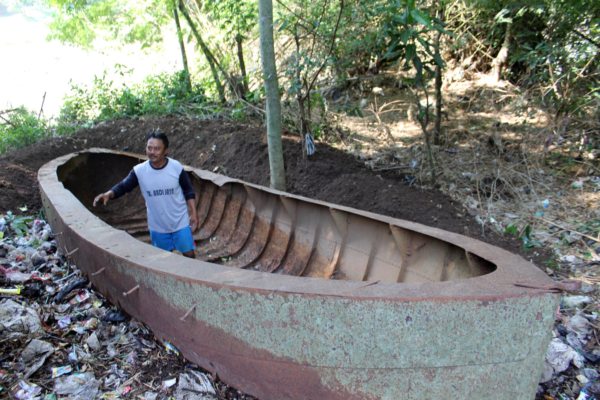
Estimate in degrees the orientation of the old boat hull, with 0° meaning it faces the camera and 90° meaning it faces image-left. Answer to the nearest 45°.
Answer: approximately 315°

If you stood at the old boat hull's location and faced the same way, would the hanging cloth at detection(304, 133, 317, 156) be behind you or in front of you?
behind

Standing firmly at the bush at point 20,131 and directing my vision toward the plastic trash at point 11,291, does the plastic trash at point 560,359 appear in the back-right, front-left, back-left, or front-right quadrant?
front-left

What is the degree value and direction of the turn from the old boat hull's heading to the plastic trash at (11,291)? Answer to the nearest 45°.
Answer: approximately 135° to its right

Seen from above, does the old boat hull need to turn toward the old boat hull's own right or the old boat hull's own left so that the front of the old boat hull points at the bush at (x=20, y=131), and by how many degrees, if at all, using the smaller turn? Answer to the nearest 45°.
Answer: approximately 180°

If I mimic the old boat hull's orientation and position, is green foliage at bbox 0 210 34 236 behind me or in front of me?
behind

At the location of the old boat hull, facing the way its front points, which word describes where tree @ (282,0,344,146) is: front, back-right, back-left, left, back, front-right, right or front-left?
back-left

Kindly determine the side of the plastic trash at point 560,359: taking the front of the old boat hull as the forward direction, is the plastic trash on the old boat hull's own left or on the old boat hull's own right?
on the old boat hull's own left

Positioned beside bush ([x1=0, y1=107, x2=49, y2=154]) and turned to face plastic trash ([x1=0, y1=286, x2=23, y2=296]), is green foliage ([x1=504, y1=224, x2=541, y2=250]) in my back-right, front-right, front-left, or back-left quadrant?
front-left

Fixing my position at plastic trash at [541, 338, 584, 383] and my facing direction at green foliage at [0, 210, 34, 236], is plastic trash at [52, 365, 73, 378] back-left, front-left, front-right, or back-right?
front-left
